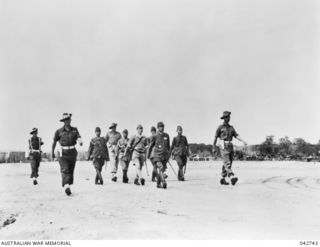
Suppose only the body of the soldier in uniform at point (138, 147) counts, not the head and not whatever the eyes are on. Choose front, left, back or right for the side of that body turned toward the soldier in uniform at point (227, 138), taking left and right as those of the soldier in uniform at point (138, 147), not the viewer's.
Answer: left

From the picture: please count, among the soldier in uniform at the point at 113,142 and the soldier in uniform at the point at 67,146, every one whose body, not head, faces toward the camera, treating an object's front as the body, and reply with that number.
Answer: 2

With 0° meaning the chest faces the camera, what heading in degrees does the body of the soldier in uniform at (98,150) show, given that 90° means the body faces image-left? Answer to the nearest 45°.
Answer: approximately 0°

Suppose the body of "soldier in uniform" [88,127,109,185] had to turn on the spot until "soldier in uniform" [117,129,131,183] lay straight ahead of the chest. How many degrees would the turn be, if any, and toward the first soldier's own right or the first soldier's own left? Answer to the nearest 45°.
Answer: approximately 135° to the first soldier's own left

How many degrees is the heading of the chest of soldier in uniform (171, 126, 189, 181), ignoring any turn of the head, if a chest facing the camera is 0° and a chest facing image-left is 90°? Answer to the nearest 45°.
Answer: approximately 0°

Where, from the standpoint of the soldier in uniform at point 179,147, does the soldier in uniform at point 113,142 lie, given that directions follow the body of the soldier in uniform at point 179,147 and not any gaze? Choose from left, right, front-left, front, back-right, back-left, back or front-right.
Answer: right

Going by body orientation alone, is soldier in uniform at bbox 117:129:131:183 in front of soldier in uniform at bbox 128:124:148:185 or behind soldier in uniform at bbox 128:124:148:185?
behind

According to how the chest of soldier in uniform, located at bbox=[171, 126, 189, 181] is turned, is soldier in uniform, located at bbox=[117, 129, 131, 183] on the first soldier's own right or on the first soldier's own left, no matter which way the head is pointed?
on the first soldier's own right
